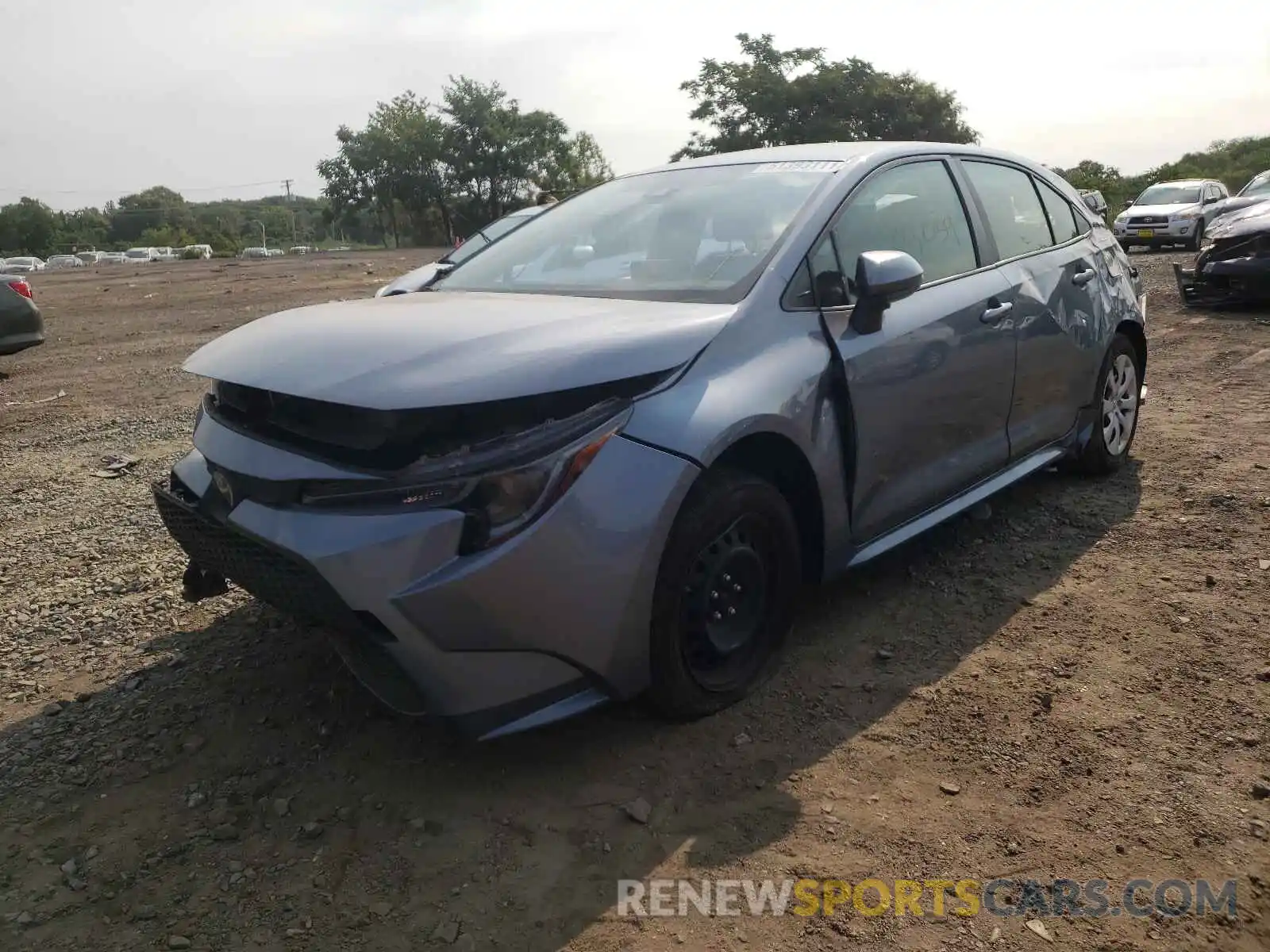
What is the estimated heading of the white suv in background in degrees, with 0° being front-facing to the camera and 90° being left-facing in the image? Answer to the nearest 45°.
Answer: approximately 45°

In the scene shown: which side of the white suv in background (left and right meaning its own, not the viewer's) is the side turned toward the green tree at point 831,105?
right
